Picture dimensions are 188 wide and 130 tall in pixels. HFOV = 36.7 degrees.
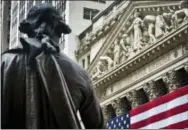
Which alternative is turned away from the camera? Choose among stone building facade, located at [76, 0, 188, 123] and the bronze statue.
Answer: the bronze statue

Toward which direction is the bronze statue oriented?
away from the camera

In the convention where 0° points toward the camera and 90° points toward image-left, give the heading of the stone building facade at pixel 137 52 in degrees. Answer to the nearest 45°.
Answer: approximately 45°

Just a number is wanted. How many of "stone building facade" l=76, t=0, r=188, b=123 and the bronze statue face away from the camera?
1

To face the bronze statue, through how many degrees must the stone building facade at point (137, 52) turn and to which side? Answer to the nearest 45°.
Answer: approximately 45° to its left

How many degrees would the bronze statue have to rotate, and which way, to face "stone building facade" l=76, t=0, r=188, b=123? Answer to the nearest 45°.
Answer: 0° — it already faces it
